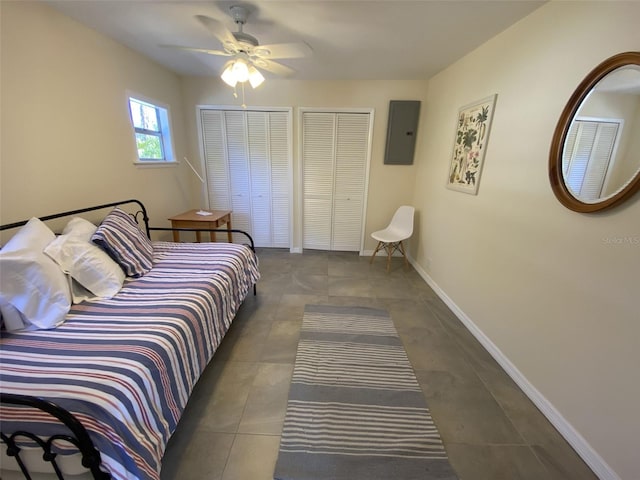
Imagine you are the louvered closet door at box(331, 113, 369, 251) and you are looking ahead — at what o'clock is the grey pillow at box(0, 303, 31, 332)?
The grey pillow is roughly at 1 o'clock from the louvered closet door.

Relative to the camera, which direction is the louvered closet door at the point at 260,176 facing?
toward the camera

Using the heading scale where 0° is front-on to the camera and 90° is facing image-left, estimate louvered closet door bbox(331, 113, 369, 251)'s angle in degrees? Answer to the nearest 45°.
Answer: approximately 0°

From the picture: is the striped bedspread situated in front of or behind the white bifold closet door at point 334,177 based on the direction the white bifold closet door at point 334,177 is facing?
in front

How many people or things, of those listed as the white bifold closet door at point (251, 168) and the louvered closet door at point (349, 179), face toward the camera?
2

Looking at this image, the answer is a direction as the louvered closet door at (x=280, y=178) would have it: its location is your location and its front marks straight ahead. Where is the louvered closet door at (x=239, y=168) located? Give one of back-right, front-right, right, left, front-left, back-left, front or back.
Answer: right

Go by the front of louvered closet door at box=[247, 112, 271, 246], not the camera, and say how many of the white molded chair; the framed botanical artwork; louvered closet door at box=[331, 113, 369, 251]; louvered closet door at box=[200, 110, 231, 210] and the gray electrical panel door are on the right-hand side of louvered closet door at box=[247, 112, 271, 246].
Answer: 1

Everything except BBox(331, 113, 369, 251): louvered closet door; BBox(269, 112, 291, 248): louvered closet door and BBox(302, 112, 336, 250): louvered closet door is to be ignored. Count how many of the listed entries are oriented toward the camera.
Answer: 3

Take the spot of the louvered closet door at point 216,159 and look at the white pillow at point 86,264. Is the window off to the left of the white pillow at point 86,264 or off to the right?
right

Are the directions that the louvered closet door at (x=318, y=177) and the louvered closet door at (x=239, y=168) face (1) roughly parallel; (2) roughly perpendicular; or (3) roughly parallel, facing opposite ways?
roughly parallel

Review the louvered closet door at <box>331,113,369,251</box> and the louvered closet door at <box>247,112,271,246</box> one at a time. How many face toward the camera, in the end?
2

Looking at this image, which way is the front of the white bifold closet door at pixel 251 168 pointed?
toward the camera

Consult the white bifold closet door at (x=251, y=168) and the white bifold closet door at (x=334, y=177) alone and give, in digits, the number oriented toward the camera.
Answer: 2

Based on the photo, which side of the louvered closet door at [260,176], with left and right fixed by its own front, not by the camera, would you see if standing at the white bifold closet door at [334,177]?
left

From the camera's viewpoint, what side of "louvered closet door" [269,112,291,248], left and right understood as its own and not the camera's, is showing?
front

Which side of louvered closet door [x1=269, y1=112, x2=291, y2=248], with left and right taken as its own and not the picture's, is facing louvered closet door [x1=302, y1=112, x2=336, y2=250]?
left
